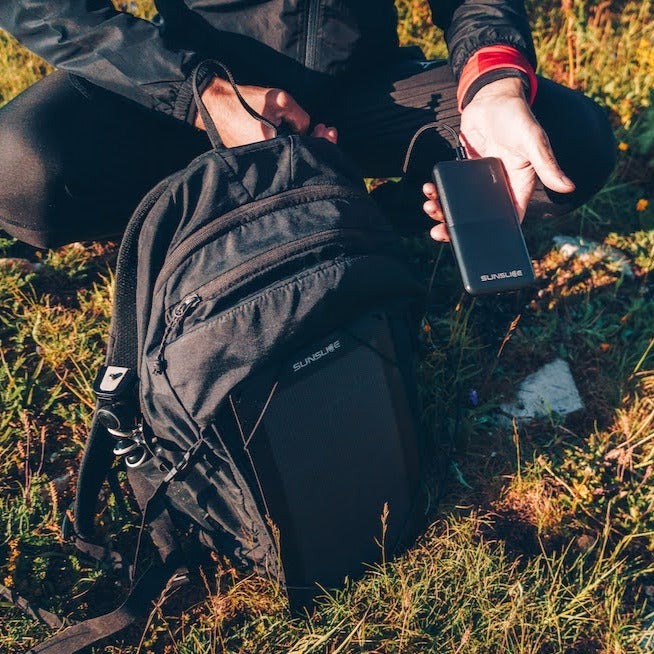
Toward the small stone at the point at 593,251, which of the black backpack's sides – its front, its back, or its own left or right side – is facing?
left

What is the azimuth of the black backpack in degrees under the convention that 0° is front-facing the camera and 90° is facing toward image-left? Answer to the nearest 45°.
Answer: approximately 315°

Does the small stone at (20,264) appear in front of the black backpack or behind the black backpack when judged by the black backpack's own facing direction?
behind
